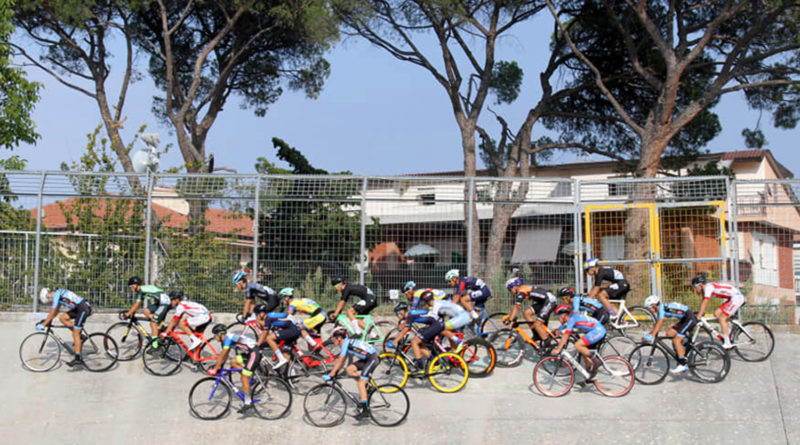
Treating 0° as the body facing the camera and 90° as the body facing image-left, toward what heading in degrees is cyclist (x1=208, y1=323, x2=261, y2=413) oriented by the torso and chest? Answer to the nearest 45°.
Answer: approximately 90°

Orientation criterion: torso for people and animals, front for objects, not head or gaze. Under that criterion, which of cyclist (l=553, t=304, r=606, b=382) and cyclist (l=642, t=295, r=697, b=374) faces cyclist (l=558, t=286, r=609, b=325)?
cyclist (l=642, t=295, r=697, b=374)

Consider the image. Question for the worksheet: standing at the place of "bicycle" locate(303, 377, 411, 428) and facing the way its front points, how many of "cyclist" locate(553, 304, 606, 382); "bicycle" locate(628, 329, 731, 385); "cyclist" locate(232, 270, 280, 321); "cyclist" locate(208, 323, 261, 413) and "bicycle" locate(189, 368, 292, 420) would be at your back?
2

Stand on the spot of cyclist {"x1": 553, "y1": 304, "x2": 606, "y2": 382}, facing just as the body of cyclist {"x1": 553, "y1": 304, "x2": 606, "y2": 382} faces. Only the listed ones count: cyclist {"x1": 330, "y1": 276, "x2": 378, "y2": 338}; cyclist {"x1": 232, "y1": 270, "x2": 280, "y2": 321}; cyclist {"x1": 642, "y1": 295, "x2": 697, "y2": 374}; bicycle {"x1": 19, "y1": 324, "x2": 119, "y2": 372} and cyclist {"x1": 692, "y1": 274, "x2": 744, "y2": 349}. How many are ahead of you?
3

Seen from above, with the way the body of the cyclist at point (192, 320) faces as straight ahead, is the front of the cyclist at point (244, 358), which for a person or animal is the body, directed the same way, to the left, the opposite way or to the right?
the same way

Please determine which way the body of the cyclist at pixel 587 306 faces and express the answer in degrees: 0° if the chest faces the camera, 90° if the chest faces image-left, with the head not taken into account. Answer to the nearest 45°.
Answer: approximately 90°

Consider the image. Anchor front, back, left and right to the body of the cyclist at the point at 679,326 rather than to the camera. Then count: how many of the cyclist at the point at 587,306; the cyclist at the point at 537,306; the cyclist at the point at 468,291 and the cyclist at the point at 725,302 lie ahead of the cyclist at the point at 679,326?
3

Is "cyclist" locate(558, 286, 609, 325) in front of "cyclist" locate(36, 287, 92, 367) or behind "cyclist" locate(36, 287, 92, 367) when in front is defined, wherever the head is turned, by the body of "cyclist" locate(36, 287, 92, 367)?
behind

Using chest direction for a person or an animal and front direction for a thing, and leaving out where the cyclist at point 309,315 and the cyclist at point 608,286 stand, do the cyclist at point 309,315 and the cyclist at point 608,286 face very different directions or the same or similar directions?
same or similar directions

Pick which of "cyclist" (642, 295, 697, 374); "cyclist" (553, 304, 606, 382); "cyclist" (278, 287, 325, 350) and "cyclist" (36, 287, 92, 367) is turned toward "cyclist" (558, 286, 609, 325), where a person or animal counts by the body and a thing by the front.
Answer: "cyclist" (642, 295, 697, 374)

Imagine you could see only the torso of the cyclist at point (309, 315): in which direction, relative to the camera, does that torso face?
to the viewer's left

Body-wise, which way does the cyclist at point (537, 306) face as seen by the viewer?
to the viewer's left

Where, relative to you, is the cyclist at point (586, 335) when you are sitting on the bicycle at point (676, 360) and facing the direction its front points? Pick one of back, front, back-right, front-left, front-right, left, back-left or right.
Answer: front-left

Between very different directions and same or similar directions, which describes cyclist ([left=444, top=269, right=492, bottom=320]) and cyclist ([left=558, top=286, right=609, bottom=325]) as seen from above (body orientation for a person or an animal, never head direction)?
same or similar directions

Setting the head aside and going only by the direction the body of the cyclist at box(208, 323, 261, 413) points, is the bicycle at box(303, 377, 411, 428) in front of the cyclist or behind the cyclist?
behind

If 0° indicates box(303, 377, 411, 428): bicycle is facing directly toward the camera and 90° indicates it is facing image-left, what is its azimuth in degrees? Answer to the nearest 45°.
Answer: approximately 90°

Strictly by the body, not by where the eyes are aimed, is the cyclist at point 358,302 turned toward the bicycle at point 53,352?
yes

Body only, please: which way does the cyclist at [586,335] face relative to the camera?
to the viewer's left

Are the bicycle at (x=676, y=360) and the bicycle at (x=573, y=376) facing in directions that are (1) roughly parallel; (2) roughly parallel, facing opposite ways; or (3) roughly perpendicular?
roughly parallel

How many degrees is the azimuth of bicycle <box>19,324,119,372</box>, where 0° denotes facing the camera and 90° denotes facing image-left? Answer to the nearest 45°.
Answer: approximately 90°

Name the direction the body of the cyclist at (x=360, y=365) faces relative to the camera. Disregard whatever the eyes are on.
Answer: to the viewer's left

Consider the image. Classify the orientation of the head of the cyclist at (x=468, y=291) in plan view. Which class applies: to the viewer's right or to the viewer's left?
to the viewer's left

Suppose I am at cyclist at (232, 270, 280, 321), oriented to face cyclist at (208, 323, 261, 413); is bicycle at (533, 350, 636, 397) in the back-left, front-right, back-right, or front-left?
front-left

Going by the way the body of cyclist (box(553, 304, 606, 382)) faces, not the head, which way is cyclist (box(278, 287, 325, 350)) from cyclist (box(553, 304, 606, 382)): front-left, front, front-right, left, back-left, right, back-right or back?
front
